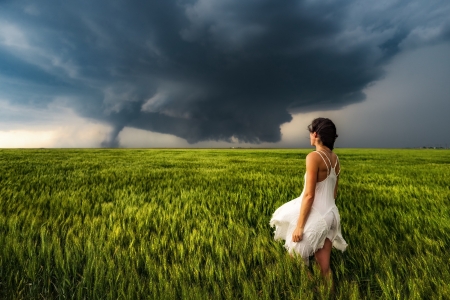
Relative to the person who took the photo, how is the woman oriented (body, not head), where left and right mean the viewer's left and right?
facing away from the viewer and to the left of the viewer

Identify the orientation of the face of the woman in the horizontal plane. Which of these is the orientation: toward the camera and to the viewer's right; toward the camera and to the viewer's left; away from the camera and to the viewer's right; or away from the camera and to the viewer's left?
away from the camera and to the viewer's left
